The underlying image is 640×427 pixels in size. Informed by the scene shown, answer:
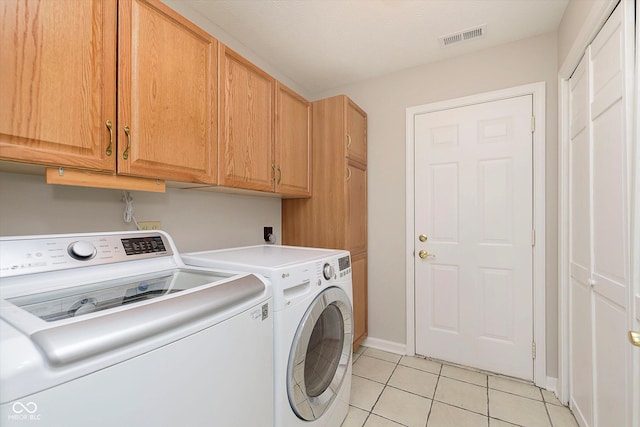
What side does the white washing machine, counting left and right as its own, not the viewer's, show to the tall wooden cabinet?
left

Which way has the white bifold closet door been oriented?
to the viewer's left

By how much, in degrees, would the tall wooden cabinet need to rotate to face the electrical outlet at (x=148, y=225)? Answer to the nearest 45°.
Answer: approximately 90° to its right

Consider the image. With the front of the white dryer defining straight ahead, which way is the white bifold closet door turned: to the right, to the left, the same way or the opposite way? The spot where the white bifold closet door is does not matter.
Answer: the opposite way

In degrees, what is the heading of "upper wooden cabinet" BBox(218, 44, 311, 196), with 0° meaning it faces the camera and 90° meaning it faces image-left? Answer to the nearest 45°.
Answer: approximately 315°

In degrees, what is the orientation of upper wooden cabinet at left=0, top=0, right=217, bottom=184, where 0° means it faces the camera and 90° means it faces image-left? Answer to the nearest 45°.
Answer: approximately 315°

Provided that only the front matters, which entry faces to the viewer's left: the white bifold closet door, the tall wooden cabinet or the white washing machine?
the white bifold closet door

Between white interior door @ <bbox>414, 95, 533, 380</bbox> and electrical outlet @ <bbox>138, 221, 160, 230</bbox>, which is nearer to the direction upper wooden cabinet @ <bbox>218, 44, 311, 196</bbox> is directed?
the white interior door
